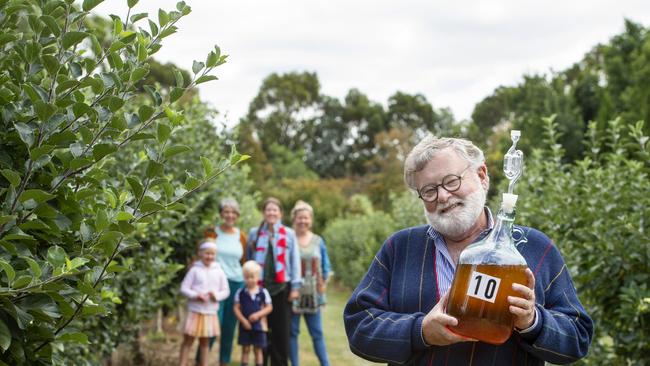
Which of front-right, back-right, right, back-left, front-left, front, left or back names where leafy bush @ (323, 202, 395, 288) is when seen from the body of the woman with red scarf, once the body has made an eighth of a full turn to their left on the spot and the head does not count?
back-left

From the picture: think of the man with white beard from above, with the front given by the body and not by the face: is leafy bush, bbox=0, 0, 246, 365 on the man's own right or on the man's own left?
on the man's own right

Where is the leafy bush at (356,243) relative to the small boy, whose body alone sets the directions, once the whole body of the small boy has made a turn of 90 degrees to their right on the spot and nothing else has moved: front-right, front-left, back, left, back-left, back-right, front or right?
right

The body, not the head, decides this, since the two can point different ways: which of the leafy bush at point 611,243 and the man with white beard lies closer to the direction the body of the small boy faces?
the man with white beard

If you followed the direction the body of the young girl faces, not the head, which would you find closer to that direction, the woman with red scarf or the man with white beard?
the man with white beard

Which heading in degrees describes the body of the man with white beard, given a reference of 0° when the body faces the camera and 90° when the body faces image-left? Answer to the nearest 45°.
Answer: approximately 0°
